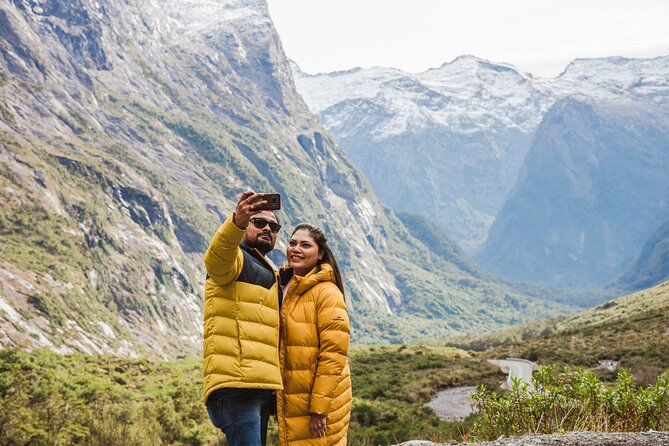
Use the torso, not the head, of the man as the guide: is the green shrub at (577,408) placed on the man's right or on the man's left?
on the man's left

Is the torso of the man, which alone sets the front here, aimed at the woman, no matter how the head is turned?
no

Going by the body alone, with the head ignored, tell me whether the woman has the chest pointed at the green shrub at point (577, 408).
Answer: no

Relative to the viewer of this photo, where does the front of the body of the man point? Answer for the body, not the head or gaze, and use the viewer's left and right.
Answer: facing the viewer and to the right of the viewer

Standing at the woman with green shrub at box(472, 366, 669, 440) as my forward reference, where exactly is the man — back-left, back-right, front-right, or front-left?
back-left

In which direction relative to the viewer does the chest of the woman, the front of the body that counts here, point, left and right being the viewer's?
facing the viewer and to the left of the viewer

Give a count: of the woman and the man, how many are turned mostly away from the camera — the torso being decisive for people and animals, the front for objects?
0

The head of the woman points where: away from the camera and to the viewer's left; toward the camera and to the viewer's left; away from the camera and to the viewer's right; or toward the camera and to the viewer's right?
toward the camera and to the viewer's left
